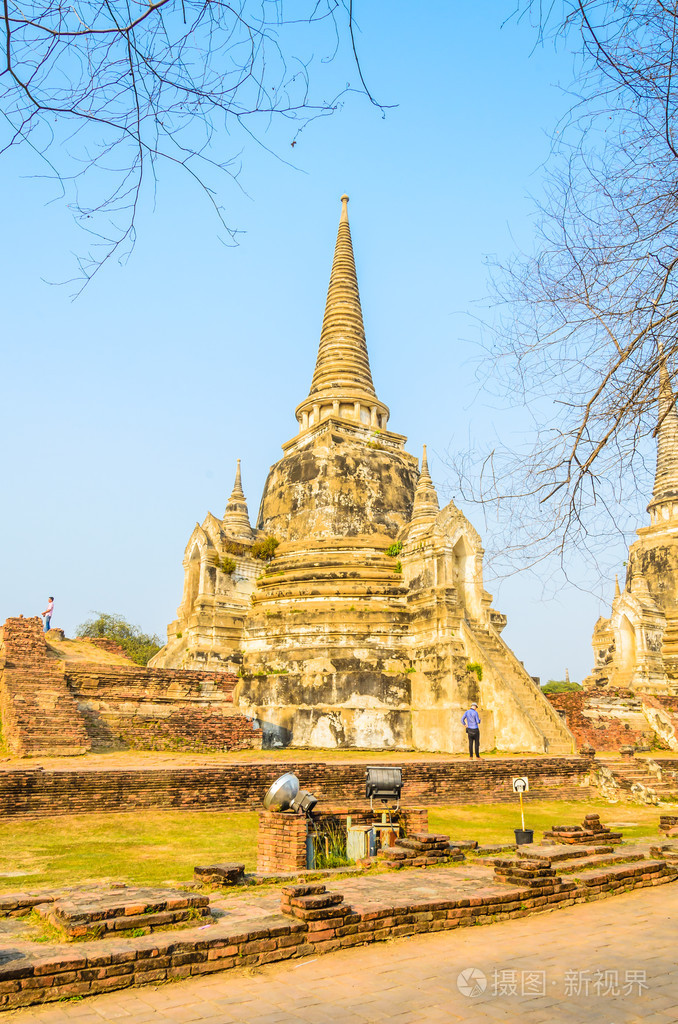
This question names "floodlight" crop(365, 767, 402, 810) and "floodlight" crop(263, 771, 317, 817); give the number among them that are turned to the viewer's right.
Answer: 0

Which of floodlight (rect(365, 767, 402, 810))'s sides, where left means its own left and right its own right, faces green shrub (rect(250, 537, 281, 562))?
front

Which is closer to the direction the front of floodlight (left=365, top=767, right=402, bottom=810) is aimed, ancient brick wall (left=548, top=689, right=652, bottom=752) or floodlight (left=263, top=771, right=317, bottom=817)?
the ancient brick wall

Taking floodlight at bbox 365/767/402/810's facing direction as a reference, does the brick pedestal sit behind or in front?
behind

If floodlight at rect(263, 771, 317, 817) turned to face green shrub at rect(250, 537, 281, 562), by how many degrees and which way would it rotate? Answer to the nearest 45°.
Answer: approximately 45° to its right

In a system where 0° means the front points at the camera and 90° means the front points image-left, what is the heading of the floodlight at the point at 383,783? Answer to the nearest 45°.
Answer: approximately 180°

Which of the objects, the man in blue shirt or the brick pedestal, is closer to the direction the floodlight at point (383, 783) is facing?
the man in blue shirt

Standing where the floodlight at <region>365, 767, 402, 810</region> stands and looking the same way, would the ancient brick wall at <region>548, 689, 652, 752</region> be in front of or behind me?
in front

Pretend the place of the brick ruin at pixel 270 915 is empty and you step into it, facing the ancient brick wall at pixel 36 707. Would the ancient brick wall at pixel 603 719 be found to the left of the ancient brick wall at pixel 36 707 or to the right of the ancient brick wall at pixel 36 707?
right

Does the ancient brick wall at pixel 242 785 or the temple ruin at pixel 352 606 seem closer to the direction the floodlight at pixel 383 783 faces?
the temple ruin

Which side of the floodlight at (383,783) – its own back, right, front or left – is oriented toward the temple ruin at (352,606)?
front
